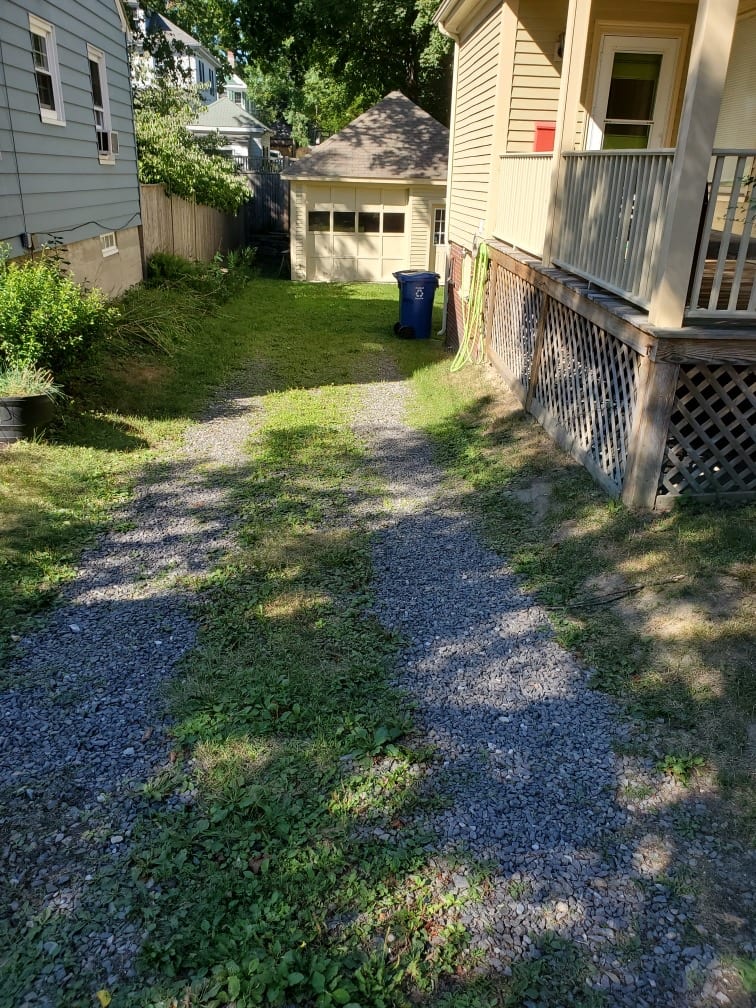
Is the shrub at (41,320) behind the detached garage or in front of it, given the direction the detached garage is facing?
in front

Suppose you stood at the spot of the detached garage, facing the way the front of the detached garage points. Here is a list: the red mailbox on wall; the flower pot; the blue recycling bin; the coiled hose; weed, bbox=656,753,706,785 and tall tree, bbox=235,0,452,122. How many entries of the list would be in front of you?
5

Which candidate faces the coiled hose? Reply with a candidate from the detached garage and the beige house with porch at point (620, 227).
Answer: the detached garage

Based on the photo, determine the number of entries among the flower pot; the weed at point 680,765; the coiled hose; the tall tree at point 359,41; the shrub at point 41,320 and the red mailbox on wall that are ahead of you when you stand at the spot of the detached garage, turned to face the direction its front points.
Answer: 5

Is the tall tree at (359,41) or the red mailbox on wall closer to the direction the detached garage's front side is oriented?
the red mailbox on wall

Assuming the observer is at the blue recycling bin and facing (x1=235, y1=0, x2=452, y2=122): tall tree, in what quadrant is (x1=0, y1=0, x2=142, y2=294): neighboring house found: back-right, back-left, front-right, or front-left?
back-left

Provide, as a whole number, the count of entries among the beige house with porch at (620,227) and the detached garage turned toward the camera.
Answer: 2

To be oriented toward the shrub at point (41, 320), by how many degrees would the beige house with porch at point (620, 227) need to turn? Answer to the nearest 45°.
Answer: approximately 90° to its right

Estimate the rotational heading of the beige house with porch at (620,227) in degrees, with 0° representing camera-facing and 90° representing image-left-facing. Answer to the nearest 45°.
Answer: approximately 0°

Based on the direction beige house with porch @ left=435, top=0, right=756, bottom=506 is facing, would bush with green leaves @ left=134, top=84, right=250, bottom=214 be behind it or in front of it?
behind

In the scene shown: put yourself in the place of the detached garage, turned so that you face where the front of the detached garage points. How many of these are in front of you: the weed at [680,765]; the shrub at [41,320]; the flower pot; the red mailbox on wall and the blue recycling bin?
5

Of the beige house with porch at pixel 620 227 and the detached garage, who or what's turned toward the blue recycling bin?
the detached garage

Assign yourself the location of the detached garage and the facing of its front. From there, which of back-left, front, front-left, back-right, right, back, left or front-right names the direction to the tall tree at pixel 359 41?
back

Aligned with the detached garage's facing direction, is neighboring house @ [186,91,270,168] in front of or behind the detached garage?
behind

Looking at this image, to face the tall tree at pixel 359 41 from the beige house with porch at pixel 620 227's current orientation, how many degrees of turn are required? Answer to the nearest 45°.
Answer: approximately 135° to its right

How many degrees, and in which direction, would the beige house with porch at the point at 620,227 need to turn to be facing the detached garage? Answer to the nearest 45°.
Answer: approximately 135° to its right
